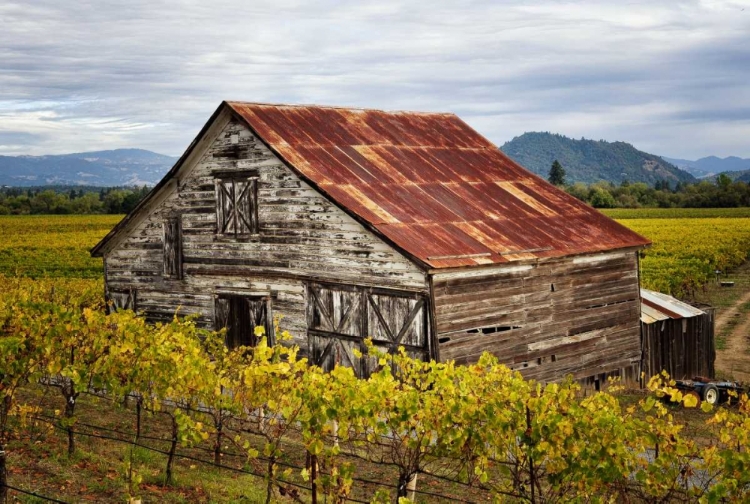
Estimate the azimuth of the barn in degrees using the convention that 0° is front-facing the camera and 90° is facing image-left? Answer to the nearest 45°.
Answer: approximately 45°

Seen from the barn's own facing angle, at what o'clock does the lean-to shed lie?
The lean-to shed is roughly at 7 o'clock from the barn.
